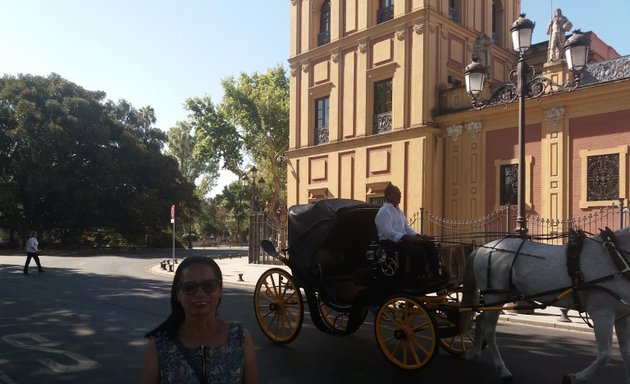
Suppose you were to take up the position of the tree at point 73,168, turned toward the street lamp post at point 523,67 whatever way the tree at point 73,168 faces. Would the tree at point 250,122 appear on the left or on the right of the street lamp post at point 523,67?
left

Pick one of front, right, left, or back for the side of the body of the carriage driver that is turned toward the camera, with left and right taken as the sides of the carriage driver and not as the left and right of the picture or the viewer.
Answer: right

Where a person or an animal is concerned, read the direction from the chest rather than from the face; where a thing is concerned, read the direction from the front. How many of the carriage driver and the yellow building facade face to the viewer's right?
1

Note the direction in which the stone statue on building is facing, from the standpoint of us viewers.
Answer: facing the viewer and to the left of the viewer

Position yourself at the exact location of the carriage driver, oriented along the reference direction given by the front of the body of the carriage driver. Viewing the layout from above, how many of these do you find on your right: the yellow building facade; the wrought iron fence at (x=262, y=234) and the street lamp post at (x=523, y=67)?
0

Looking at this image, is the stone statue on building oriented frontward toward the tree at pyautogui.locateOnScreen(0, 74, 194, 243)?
no

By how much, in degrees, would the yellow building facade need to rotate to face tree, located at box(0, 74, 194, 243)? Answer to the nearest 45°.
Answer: approximately 90° to its right

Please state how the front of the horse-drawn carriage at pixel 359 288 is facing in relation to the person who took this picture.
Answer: facing the viewer and to the right of the viewer

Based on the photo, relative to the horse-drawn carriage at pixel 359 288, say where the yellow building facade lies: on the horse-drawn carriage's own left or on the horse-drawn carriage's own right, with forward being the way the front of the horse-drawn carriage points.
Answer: on the horse-drawn carriage's own left

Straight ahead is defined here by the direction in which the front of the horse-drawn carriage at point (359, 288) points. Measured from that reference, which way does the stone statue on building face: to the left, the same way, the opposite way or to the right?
to the right

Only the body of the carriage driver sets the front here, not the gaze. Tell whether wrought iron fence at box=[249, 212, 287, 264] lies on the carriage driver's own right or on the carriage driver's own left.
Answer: on the carriage driver's own left

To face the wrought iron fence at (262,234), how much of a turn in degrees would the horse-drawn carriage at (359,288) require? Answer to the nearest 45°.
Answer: approximately 135° to its left

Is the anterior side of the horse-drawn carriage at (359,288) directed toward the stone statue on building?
no
